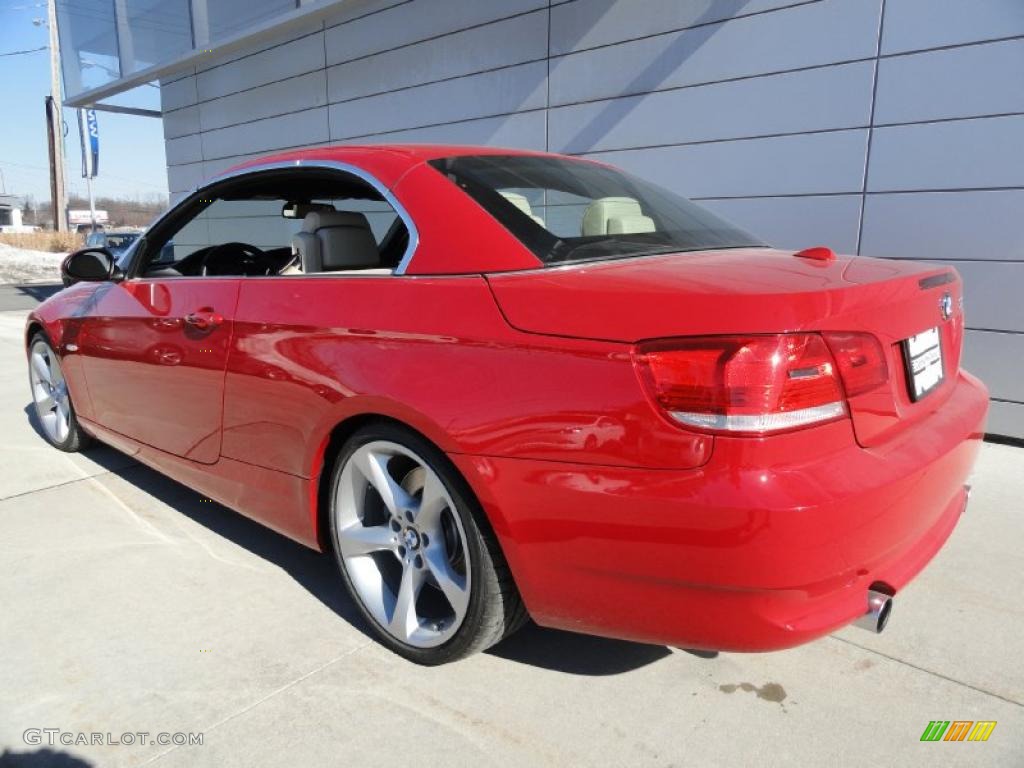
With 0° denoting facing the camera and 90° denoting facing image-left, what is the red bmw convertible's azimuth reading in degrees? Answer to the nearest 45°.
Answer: approximately 135°

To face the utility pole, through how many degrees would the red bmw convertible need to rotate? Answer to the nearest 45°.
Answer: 0° — it already faces it

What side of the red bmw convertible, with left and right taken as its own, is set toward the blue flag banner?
front
